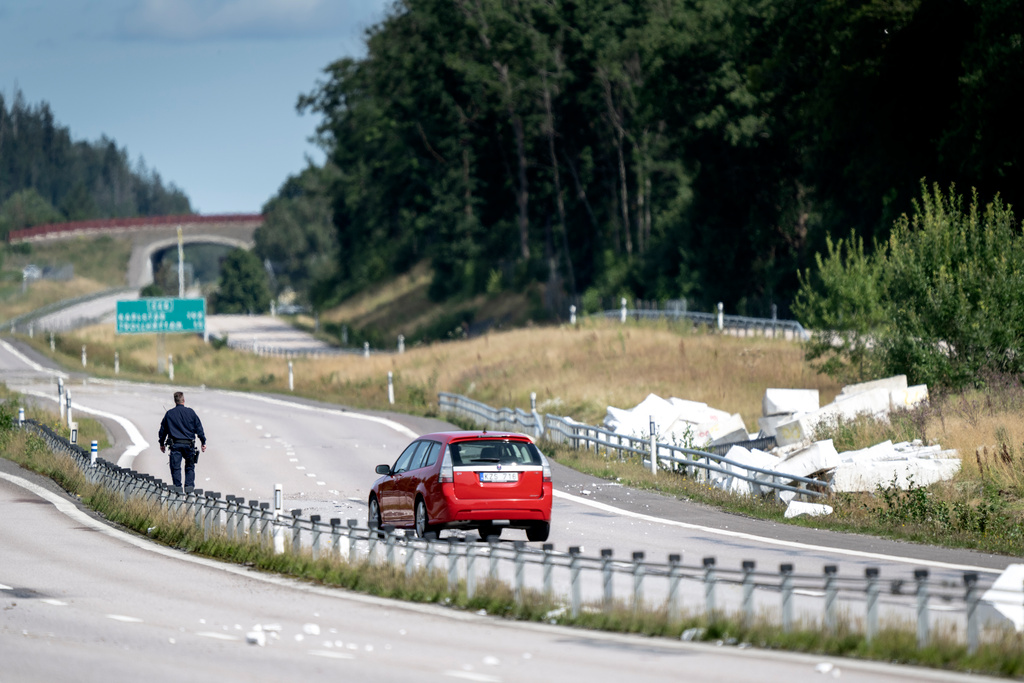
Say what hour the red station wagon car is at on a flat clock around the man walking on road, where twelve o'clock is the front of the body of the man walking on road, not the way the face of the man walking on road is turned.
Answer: The red station wagon car is roughly at 5 o'clock from the man walking on road.

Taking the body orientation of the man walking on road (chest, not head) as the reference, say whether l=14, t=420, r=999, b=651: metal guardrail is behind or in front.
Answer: behind

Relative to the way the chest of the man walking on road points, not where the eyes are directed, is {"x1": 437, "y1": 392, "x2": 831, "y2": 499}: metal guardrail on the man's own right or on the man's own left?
on the man's own right

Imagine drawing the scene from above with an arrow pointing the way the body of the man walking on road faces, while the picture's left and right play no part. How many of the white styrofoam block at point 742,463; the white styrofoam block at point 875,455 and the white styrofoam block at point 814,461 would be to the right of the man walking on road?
3

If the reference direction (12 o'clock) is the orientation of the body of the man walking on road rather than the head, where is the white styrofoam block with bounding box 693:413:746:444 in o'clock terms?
The white styrofoam block is roughly at 2 o'clock from the man walking on road.

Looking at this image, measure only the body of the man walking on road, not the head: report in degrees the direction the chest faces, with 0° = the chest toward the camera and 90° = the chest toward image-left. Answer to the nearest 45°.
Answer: approximately 180°

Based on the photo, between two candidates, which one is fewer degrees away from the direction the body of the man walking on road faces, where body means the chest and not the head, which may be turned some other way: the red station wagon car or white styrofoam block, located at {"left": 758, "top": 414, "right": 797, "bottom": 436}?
the white styrofoam block

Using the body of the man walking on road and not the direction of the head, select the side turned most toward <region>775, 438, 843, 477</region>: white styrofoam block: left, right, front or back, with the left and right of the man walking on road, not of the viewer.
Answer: right

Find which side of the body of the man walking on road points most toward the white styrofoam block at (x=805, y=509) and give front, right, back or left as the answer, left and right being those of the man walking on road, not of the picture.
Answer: right

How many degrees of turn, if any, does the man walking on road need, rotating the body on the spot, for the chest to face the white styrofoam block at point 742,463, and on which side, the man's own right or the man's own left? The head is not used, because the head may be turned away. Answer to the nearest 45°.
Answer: approximately 90° to the man's own right

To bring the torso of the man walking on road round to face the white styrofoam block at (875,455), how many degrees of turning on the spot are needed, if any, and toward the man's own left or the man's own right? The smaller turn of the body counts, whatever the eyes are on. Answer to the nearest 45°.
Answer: approximately 90° to the man's own right
